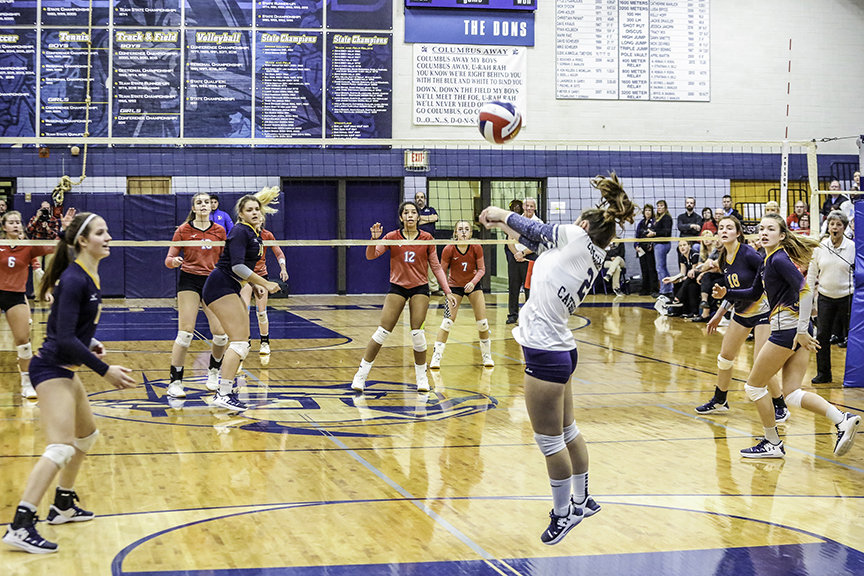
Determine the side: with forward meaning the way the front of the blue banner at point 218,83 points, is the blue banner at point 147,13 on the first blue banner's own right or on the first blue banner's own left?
on the first blue banner's own right

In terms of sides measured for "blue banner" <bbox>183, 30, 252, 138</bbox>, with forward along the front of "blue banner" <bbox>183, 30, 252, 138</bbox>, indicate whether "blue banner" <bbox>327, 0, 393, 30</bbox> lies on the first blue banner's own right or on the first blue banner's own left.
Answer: on the first blue banner's own left

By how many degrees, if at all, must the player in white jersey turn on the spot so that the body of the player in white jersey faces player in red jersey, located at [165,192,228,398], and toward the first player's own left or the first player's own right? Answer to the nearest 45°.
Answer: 0° — they already face them

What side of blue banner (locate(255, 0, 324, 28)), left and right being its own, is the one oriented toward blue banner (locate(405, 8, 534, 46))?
left

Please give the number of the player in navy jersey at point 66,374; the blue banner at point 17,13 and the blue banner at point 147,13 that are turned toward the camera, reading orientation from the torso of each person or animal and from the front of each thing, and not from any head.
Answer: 2

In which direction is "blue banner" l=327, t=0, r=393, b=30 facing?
toward the camera

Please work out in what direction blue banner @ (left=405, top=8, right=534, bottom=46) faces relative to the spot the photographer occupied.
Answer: facing the viewer

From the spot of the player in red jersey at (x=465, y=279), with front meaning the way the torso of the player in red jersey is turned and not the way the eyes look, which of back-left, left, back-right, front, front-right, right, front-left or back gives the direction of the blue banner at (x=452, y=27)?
back

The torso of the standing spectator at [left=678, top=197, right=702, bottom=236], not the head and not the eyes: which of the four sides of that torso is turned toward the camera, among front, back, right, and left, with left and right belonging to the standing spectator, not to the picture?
front

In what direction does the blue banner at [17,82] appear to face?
toward the camera

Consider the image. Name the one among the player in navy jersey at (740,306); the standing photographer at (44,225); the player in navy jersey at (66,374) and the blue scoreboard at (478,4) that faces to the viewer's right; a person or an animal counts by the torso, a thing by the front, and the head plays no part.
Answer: the player in navy jersey at (66,374)

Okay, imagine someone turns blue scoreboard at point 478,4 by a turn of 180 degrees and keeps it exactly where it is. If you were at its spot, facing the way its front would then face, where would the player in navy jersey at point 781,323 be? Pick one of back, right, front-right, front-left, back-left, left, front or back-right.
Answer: back

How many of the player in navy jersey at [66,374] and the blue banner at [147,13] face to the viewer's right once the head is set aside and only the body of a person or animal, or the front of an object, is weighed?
1

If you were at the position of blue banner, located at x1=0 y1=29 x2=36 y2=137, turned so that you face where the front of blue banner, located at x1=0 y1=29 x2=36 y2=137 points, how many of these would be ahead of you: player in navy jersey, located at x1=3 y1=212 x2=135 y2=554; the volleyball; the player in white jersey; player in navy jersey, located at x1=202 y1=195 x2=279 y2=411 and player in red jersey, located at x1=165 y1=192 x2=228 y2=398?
5
